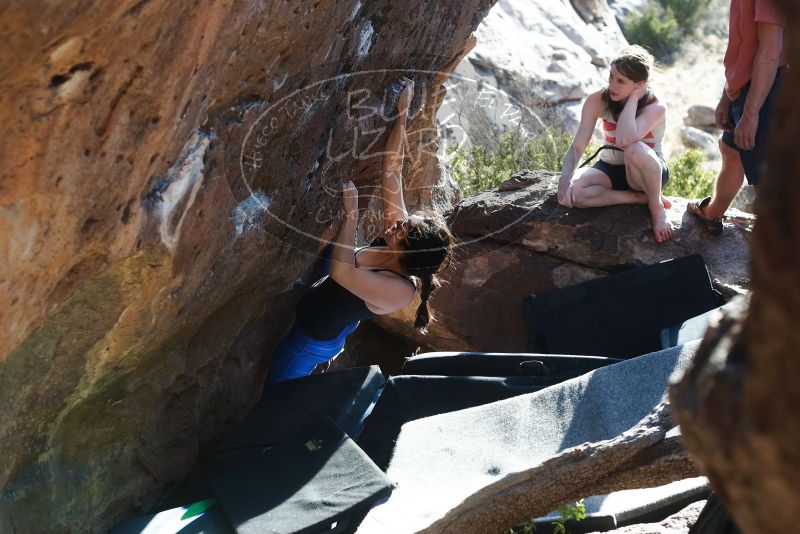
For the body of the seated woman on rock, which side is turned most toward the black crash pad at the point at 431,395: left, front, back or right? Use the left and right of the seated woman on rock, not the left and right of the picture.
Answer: front

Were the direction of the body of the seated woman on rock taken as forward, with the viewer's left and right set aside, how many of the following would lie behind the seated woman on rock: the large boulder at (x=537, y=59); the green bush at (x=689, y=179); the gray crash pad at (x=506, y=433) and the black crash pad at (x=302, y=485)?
2

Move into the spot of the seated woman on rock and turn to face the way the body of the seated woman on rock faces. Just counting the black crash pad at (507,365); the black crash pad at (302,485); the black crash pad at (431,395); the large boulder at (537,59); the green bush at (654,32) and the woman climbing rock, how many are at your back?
2

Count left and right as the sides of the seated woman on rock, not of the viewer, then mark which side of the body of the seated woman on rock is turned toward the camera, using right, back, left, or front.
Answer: front

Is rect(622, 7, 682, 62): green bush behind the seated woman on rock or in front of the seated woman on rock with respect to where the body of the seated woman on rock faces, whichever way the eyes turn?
behind

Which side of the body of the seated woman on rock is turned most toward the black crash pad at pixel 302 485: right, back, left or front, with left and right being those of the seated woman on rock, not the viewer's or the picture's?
front

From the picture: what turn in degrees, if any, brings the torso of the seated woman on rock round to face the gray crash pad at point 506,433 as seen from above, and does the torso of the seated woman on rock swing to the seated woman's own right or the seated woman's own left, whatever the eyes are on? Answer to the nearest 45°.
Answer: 0° — they already face it

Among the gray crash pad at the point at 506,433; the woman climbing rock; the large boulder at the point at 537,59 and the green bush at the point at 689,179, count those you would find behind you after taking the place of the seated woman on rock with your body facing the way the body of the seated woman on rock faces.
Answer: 2

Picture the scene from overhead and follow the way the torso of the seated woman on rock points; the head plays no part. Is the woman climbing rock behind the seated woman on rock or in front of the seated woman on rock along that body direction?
in front

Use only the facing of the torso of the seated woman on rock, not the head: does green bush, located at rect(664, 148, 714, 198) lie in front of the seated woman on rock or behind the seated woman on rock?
behind
